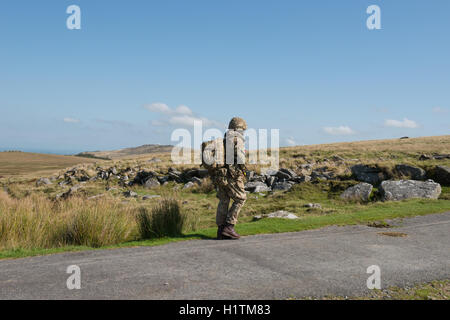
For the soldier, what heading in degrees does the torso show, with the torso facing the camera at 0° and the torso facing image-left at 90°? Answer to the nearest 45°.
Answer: approximately 270°
